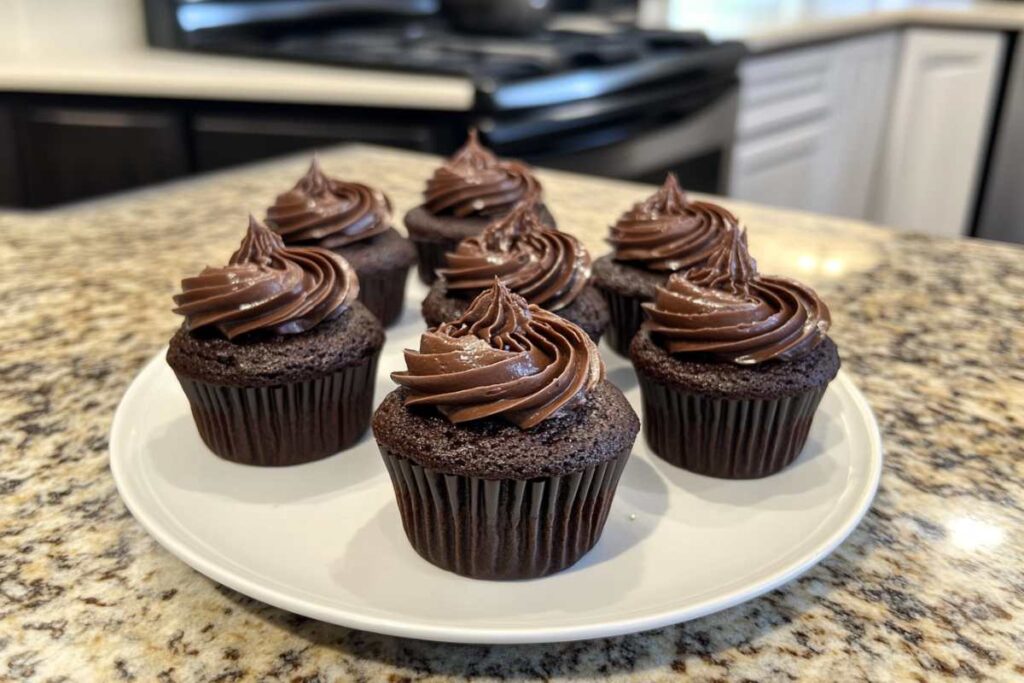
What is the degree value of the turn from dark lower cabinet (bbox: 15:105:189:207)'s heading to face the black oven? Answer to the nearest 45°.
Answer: approximately 45° to its left

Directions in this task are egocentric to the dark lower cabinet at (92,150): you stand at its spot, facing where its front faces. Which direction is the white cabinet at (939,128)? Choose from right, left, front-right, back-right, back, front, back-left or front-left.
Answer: front-left

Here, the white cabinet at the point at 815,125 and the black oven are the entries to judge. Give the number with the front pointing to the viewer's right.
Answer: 0

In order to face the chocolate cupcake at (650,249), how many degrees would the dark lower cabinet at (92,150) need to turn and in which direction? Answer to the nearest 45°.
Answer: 0° — it already faces it
